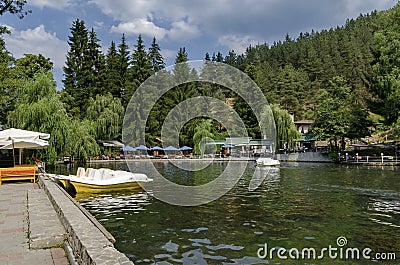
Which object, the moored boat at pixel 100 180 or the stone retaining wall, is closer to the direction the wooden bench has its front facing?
the moored boat

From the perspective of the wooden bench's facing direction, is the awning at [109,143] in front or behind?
in front
